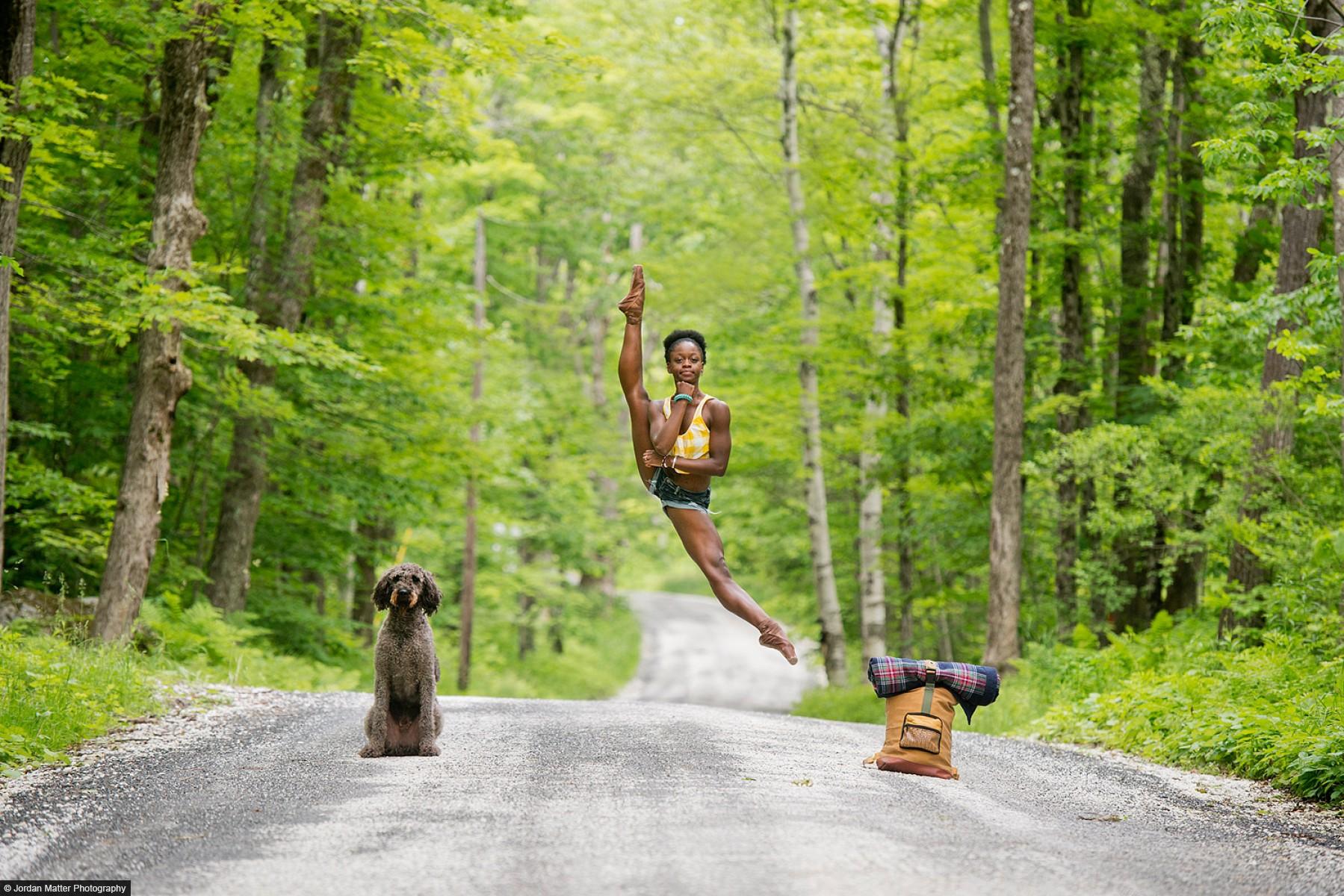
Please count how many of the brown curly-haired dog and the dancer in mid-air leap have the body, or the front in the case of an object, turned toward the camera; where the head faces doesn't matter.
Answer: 2

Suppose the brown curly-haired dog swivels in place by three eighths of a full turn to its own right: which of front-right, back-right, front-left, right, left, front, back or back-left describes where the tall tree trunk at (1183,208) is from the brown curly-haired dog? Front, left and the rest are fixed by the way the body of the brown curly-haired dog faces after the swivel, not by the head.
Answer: right

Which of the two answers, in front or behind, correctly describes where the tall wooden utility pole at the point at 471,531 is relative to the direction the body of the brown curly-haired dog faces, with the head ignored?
behind

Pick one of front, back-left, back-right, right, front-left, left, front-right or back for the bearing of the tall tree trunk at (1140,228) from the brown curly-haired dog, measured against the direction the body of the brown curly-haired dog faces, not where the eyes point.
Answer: back-left

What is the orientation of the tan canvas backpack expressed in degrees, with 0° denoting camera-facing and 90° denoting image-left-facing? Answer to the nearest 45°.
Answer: approximately 0°

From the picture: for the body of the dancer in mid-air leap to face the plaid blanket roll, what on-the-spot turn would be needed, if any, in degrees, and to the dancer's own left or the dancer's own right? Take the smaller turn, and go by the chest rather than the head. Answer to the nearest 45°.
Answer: approximately 90° to the dancer's own left

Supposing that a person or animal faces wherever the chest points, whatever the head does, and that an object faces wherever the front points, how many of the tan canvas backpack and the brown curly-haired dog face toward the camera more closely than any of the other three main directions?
2

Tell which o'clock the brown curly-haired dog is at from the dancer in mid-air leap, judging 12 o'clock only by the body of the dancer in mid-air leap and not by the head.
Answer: The brown curly-haired dog is roughly at 3 o'clock from the dancer in mid-air leap.

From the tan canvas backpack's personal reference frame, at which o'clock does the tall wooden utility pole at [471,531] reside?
The tall wooden utility pole is roughly at 5 o'clock from the tan canvas backpack.
